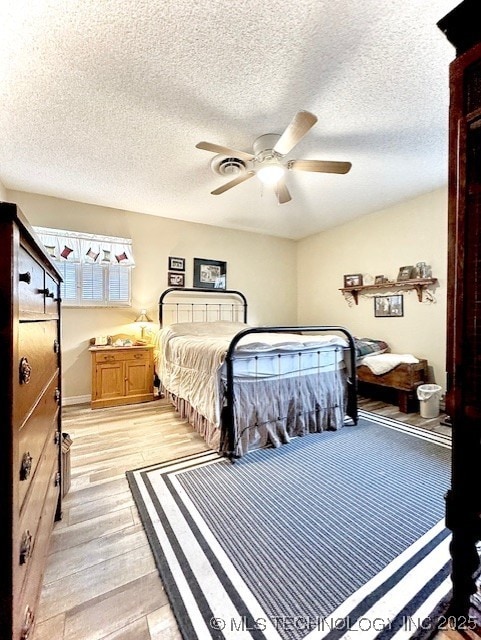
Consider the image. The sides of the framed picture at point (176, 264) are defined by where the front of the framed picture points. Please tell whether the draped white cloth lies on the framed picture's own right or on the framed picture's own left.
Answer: on the framed picture's own left

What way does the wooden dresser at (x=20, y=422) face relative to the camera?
to the viewer's right

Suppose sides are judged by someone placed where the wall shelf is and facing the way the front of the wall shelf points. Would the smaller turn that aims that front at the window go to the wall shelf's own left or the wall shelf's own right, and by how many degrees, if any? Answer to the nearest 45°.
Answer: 0° — it already faces it

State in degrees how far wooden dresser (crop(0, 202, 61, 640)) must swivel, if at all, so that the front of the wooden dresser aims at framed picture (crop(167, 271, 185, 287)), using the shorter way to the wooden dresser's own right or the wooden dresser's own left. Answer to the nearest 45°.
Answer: approximately 45° to the wooden dresser's own left

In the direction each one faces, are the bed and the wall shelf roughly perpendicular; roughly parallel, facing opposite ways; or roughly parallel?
roughly perpendicular

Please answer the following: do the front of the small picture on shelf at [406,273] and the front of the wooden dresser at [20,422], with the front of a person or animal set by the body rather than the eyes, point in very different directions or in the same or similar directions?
very different directions

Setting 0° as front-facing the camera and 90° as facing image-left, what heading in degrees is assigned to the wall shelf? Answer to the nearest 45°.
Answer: approximately 45°

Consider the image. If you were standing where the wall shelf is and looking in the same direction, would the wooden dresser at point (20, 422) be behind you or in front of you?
in front

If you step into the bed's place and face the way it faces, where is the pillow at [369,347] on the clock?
The pillow is roughly at 9 o'clock from the bed.

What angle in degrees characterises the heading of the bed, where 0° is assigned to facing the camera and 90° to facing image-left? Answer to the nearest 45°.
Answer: approximately 315°

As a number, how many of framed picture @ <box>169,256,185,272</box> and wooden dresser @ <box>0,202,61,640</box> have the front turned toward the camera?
1
